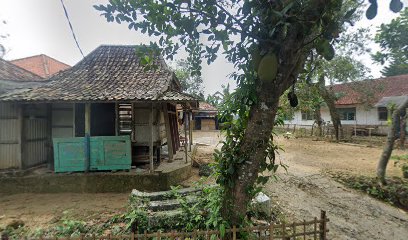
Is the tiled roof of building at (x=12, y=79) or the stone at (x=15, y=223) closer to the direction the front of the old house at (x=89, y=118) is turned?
the stone

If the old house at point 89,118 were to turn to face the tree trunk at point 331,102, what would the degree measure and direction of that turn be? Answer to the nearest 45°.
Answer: approximately 90° to its left

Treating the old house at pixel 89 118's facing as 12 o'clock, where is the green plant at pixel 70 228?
The green plant is roughly at 12 o'clock from the old house.

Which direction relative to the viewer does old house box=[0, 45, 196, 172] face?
toward the camera

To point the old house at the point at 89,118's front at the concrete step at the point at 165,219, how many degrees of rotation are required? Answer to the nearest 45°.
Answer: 0° — it already faces it

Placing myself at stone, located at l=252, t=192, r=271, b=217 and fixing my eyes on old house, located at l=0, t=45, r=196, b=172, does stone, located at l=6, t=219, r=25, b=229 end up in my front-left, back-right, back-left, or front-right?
front-left

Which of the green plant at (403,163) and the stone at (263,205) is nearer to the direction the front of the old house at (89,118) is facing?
the stone

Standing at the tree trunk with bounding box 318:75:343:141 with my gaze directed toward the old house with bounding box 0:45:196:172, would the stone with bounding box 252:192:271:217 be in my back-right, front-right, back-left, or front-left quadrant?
front-left

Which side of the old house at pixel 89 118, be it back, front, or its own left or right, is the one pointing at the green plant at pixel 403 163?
left

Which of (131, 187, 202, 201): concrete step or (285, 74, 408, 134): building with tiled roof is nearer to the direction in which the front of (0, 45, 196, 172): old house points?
the concrete step

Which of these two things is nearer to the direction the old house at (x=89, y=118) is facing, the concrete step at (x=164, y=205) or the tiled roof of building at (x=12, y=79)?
the concrete step

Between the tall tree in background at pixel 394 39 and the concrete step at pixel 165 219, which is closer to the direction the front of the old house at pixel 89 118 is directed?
the concrete step

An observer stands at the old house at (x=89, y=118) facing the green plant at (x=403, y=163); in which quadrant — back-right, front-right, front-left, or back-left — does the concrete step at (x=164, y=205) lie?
front-right

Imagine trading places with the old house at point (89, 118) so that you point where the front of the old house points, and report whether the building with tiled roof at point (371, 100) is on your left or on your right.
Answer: on your left

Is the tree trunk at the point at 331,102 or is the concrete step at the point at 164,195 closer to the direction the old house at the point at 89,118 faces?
the concrete step

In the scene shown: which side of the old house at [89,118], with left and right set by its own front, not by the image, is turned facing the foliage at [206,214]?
front
